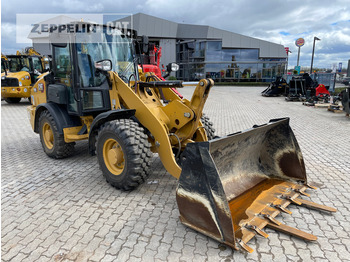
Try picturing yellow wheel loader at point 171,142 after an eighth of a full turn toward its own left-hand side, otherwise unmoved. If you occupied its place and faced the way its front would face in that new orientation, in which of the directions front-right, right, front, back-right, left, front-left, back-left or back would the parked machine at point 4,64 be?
back-left

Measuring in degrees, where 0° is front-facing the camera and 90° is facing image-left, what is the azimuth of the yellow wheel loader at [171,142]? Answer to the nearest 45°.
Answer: approximately 315°

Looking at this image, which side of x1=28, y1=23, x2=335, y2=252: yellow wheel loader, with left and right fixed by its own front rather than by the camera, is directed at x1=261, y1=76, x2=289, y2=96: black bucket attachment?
left

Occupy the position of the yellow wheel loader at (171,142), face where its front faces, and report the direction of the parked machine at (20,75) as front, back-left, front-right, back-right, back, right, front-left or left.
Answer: back
